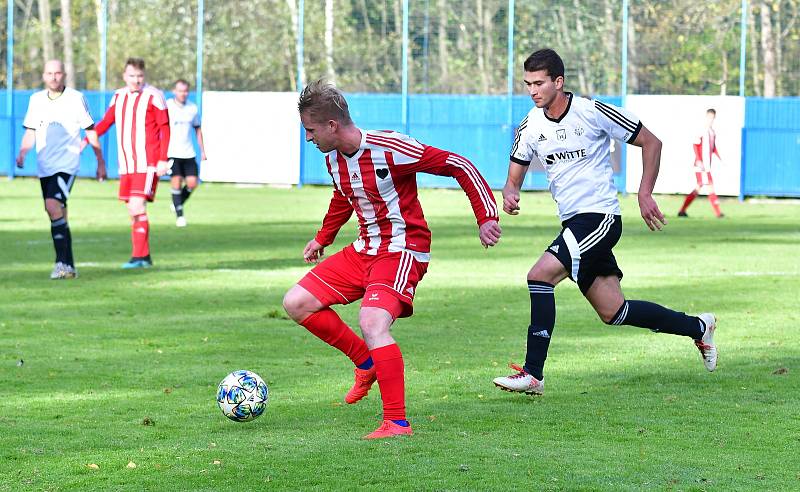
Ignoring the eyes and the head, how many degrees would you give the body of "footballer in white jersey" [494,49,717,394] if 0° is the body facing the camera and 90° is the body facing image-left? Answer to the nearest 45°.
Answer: approximately 45°

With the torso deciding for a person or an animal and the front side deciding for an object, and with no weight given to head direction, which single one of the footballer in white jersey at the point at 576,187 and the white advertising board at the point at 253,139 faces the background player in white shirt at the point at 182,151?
the white advertising board

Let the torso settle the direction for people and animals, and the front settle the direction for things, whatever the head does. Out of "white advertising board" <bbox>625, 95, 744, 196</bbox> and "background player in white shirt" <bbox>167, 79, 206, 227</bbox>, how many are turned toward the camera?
2

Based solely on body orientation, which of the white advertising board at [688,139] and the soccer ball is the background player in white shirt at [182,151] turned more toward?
the soccer ball

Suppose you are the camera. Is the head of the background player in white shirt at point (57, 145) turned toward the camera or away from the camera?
toward the camera

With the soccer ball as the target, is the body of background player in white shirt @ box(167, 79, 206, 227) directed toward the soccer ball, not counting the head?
yes

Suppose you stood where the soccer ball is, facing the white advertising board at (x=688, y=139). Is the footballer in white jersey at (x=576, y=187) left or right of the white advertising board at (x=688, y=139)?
right

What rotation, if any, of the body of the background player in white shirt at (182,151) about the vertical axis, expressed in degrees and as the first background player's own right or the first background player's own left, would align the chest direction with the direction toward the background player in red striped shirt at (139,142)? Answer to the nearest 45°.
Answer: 0° — they already face them

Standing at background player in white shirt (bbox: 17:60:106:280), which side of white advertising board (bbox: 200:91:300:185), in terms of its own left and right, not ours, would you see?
front

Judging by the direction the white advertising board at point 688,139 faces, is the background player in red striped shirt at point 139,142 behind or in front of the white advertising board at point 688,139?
in front

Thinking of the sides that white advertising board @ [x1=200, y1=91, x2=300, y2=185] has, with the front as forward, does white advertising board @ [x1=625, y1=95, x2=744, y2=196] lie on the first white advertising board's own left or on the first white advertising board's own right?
on the first white advertising board's own left

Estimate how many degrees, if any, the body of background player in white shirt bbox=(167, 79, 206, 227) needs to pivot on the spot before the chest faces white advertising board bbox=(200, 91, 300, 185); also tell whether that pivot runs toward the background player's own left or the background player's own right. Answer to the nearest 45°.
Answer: approximately 180°

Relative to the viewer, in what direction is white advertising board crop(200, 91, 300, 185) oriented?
toward the camera

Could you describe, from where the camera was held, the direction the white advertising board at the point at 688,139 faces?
facing the viewer

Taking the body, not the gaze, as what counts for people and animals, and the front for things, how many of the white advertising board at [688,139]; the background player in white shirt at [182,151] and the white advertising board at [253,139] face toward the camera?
3
